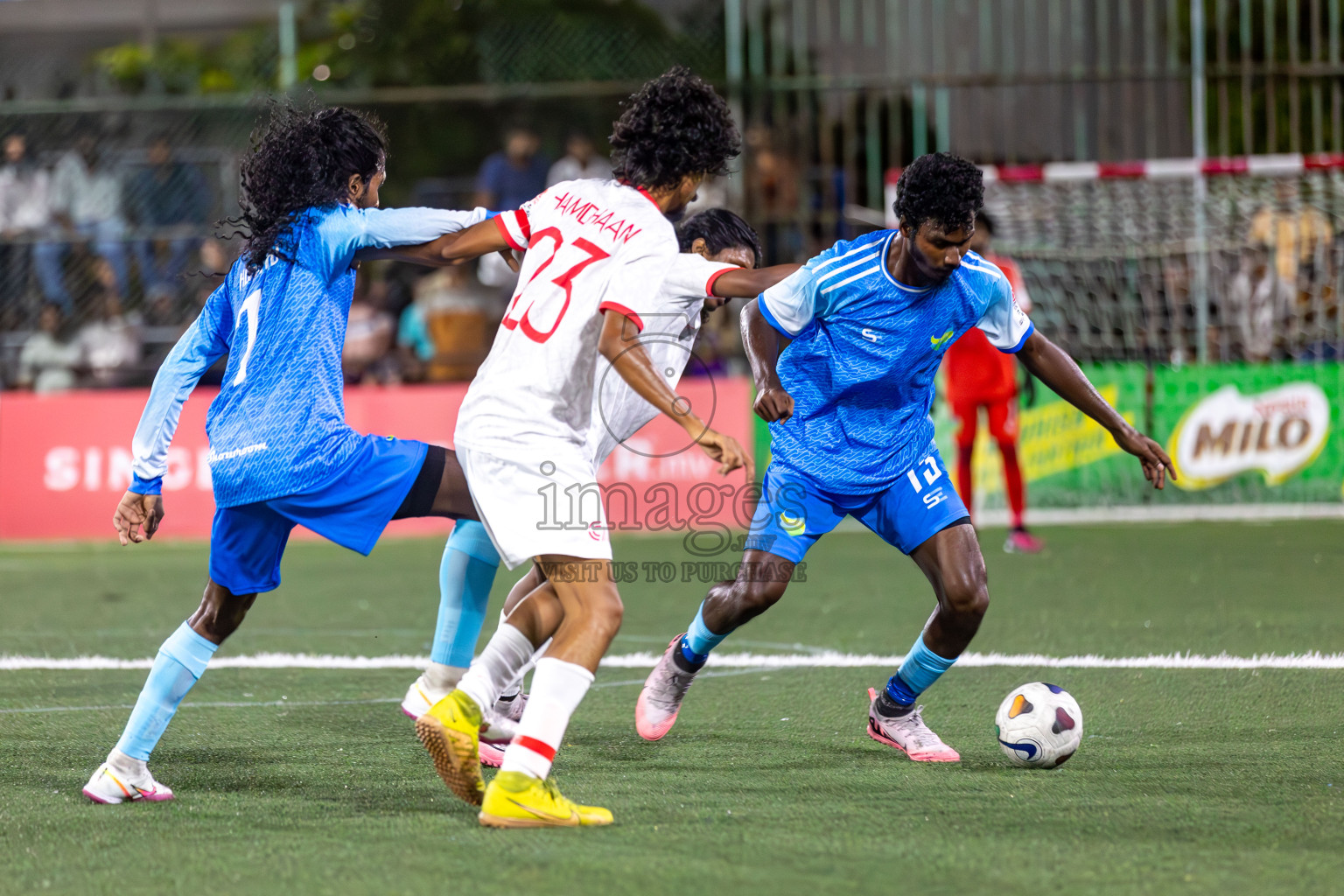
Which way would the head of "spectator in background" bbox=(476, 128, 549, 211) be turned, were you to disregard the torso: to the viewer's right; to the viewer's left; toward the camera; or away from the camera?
toward the camera

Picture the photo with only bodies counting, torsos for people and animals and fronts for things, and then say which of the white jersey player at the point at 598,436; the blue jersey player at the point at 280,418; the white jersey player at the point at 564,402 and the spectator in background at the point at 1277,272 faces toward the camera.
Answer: the spectator in background

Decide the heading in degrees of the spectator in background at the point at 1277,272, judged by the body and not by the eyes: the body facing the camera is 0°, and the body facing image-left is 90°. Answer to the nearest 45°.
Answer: approximately 0°

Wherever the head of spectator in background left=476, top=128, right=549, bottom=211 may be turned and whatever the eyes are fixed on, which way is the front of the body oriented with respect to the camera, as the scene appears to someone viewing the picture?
toward the camera

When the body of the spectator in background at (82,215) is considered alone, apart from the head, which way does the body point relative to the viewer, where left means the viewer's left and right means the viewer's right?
facing the viewer

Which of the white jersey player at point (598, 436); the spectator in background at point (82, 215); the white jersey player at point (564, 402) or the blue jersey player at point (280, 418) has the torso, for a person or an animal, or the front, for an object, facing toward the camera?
the spectator in background

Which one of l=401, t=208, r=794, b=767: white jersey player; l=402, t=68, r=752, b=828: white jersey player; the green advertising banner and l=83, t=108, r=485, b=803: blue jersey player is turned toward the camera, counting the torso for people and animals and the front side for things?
the green advertising banner

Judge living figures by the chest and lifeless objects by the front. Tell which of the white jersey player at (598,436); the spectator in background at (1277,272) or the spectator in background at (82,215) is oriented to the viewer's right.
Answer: the white jersey player

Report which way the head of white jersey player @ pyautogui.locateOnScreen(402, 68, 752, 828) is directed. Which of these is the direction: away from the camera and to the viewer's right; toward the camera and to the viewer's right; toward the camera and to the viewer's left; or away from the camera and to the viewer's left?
away from the camera and to the viewer's right

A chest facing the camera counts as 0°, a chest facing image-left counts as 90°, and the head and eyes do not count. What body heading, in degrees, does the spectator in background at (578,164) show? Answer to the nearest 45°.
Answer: approximately 0°
